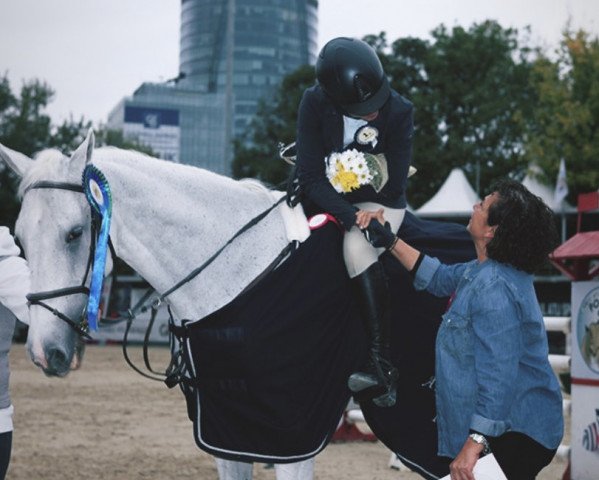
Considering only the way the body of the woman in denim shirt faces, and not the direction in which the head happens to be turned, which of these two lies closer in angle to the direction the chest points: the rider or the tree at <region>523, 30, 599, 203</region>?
the rider

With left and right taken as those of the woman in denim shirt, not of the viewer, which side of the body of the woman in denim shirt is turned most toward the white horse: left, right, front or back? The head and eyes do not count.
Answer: front

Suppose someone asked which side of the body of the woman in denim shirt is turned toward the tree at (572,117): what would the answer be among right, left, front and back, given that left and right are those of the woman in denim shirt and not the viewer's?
right

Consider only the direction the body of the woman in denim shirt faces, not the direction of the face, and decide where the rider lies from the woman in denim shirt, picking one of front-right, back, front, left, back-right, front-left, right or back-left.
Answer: front-right

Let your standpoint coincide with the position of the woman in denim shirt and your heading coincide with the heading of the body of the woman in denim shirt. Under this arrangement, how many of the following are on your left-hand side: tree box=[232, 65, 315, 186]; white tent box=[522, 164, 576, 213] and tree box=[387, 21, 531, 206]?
0

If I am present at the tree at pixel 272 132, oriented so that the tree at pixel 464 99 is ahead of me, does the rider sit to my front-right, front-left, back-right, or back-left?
front-right

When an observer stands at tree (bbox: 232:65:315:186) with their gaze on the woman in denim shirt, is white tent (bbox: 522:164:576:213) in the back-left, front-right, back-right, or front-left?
front-left

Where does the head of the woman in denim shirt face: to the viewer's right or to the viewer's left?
to the viewer's left

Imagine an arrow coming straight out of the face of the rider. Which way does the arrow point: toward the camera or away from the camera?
toward the camera

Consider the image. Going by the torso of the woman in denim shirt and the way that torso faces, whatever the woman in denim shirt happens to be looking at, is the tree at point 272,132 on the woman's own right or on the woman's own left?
on the woman's own right

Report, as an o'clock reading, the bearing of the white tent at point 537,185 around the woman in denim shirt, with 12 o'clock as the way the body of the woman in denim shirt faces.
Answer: The white tent is roughly at 3 o'clock from the woman in denim shirt.

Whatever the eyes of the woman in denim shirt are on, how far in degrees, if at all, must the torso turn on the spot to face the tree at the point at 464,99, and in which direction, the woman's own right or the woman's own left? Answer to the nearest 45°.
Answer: approximately 90° to the woman's own right

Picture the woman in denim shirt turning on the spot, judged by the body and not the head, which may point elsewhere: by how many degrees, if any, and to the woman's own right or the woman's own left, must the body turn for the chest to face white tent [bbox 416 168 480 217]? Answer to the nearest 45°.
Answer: approximately 90° to the woman's own right

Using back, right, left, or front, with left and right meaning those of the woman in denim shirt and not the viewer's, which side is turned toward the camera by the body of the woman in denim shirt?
left

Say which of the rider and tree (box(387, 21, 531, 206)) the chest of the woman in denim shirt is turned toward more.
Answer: the rider
